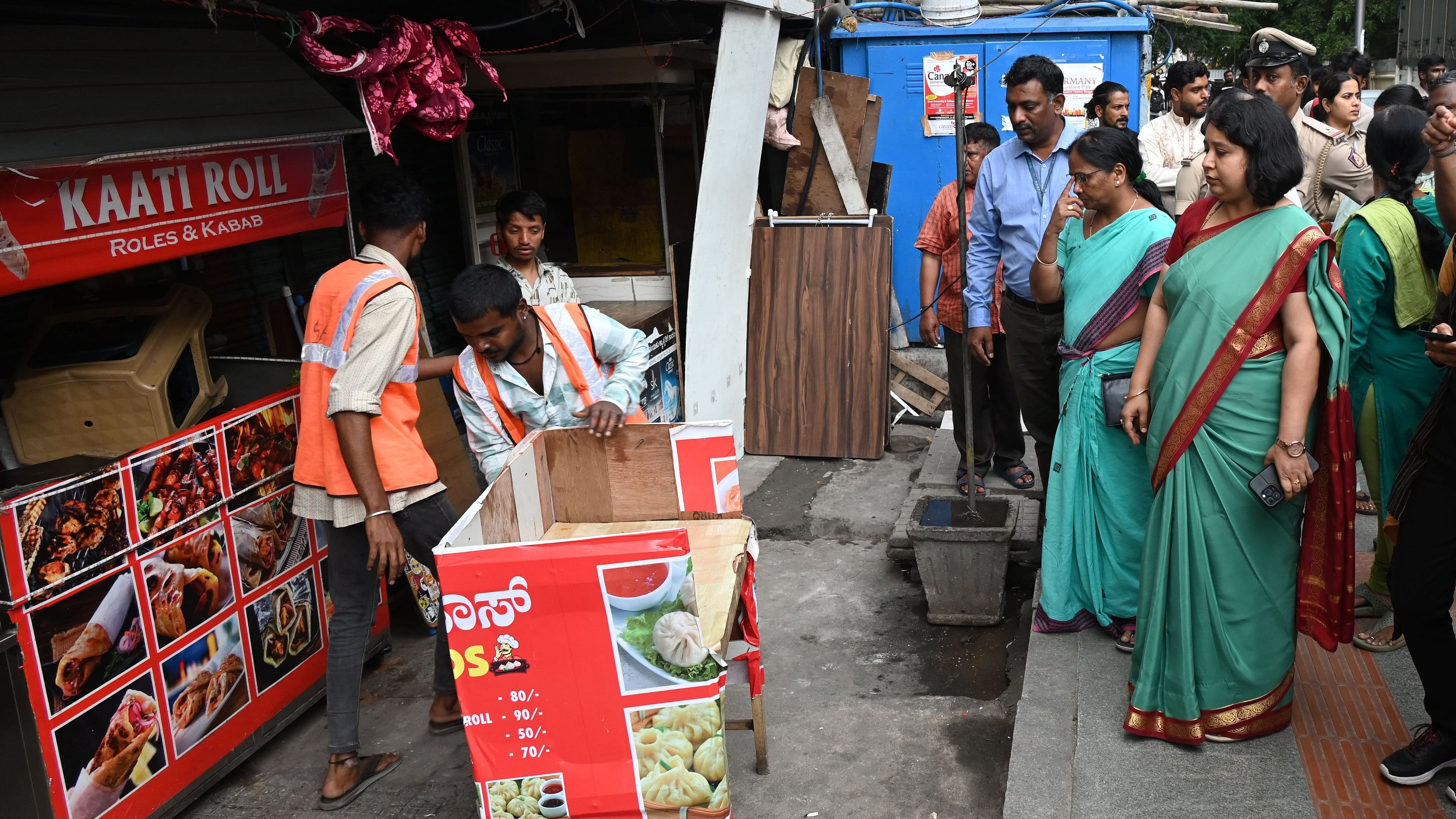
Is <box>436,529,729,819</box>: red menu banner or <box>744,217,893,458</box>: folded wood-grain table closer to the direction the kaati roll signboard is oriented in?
the red menu banner

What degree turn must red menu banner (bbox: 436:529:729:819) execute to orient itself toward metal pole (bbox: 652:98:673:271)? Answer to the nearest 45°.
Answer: approximately 180°

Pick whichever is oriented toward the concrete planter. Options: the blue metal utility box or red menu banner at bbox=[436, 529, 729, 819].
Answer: the blue metal utility box

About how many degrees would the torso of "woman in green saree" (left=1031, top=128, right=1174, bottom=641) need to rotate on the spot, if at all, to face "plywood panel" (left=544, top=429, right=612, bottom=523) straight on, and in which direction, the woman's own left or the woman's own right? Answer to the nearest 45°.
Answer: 0° — they already face it

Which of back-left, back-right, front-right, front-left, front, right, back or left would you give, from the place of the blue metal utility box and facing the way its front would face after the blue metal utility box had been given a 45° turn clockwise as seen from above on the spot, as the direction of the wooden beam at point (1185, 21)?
back

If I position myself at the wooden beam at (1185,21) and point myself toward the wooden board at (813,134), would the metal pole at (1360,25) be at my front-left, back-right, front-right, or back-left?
back-right

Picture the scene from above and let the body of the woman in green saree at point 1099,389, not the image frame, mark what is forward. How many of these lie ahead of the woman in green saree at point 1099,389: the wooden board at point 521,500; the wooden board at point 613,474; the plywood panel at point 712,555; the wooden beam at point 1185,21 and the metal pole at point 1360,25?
3

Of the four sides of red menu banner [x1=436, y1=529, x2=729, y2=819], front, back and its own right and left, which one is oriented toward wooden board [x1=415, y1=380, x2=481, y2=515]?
back

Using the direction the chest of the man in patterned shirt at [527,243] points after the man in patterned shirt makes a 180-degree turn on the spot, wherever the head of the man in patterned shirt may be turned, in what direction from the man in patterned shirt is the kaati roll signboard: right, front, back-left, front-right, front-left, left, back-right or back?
back-left

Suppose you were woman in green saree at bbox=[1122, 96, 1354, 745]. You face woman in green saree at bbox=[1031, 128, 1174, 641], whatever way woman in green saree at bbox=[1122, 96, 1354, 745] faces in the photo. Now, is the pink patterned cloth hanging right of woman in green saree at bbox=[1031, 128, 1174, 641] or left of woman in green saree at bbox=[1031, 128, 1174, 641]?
left

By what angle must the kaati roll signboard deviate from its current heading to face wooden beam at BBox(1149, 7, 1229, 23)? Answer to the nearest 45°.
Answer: approximately 90° to its left

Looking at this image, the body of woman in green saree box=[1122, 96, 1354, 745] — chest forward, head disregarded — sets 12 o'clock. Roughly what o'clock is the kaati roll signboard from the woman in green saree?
The kaati roll signboard is roughly at 1 o'clock from the woman in green saree.

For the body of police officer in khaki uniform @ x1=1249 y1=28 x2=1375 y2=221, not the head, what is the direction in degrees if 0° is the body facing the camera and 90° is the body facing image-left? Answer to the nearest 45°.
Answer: approximately 45°
